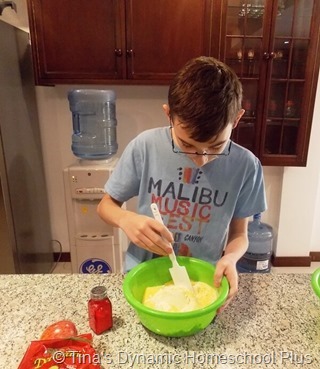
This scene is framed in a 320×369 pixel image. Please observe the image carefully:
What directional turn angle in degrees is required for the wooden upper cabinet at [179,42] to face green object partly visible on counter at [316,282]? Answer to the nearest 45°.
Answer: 0° — it already faces it

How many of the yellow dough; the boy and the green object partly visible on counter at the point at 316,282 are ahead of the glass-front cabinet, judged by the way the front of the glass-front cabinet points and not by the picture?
3

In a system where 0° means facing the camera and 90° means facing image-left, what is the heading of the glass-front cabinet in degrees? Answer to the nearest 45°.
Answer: approximately 0°

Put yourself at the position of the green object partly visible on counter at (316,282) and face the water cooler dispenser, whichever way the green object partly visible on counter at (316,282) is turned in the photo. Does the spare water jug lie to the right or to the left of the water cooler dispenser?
right

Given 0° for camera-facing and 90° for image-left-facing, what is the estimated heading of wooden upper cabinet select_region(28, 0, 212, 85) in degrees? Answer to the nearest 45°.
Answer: approximately 0°

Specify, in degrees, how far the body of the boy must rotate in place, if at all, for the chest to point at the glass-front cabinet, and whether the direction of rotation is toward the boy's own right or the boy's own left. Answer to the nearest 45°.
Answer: approximately 180°

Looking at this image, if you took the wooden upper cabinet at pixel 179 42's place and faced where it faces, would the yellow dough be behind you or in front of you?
in front

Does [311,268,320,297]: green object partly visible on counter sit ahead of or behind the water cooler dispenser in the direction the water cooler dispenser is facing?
ahead
